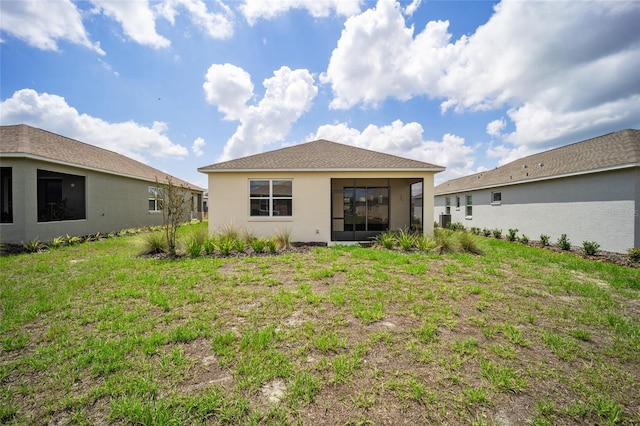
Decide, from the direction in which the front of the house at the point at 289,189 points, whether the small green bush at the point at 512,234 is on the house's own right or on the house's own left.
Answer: on the house's own right

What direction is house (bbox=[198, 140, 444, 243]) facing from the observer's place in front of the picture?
facing away from the viewer

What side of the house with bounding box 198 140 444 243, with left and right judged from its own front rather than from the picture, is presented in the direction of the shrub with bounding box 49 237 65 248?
left

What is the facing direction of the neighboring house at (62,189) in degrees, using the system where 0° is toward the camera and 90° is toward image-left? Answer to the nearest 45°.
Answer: approximately 225°

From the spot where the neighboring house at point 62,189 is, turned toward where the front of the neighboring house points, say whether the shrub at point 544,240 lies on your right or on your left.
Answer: on your right

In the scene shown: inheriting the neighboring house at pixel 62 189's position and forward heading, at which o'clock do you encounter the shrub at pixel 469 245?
The shrub is roughly at 3 o'clock from the neighboring house.

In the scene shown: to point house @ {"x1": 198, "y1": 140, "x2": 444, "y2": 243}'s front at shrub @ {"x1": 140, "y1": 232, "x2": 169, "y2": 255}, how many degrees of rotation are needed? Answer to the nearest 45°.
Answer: approximately 135° to its left

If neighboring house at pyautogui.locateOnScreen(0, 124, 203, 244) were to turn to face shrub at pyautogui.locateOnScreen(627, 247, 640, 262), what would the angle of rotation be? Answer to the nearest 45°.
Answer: approximately 90° to its right

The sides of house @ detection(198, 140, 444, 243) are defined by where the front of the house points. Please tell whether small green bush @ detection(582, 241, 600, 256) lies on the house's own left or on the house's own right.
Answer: on the house's own right

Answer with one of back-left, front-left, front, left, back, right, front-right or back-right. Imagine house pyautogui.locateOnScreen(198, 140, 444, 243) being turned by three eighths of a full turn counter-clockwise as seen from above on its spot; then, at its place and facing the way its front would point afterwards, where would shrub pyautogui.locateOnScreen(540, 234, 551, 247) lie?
back-left

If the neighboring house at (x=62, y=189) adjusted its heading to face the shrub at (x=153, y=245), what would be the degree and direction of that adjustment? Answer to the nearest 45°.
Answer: approximately 135° to its right

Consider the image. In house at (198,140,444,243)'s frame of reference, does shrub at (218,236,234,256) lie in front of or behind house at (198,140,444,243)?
behind

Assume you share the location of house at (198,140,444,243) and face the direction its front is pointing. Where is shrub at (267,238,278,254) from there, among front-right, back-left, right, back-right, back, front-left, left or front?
back
